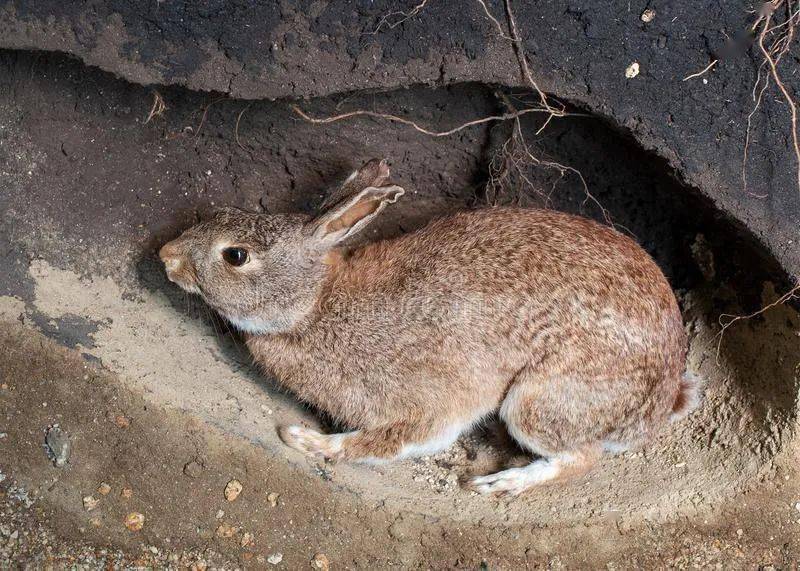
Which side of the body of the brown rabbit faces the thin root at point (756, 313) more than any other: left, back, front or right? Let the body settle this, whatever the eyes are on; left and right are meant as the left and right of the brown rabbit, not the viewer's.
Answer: back

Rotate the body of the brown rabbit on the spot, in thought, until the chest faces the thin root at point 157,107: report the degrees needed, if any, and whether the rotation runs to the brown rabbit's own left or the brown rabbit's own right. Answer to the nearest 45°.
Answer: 0° — it already faces it

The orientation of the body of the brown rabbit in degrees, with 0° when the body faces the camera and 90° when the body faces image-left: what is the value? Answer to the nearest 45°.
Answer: approximately 90°
